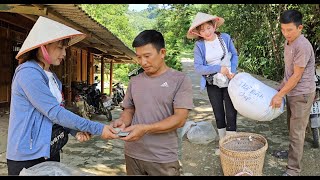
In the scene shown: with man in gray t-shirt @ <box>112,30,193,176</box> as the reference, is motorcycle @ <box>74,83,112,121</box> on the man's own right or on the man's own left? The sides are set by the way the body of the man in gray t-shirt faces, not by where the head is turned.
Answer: on the man's own right

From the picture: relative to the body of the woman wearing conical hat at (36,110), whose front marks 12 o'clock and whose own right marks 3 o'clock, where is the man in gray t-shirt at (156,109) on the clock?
The man in gray t-shirt is roughly at 12 o'clock from the woman wearing conical hat.

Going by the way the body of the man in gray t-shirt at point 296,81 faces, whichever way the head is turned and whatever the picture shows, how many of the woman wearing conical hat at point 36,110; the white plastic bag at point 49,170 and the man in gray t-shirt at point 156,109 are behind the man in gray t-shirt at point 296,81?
0

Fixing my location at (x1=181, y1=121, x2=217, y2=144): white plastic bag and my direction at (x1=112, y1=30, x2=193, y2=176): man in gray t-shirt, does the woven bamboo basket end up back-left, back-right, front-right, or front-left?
front-left

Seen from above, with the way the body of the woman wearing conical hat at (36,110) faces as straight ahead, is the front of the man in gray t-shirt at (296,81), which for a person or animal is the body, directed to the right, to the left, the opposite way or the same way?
the opposite way

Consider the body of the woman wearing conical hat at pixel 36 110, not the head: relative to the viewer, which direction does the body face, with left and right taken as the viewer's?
facing to the right of the viewer

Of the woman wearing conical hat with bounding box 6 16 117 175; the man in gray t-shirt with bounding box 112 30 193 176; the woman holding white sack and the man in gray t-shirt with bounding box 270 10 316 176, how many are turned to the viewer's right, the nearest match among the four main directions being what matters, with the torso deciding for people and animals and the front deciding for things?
1

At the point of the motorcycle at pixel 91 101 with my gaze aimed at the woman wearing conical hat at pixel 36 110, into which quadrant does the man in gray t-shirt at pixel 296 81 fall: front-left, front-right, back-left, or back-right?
front-left

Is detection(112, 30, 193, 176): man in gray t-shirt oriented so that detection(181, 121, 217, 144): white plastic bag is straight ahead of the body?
no

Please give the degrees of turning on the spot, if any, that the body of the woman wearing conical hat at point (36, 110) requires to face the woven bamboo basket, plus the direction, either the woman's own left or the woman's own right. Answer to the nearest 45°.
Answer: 0° — they already face it

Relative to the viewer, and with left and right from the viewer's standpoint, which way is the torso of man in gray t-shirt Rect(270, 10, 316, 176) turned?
facing the viewer and to the left of the viewer
